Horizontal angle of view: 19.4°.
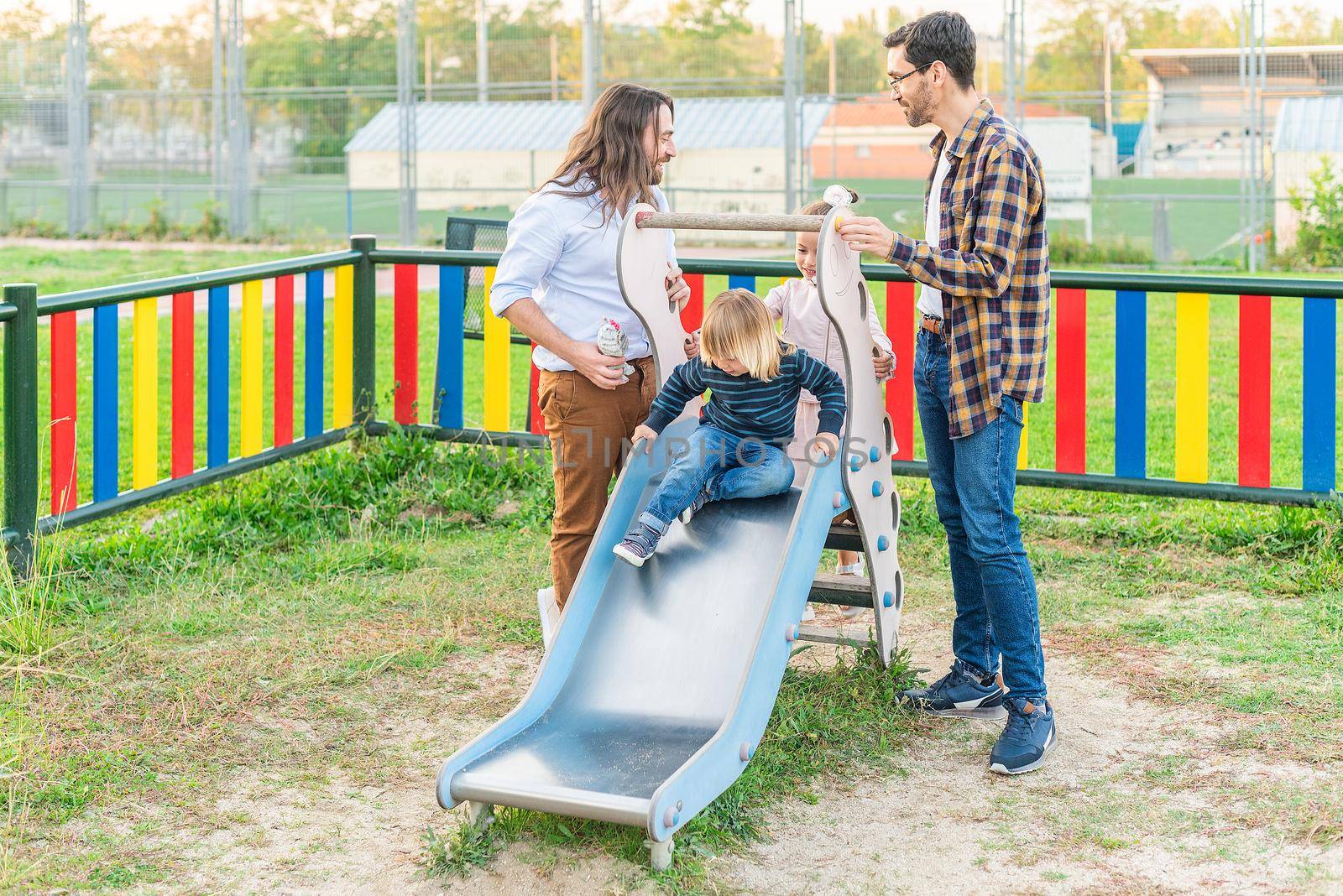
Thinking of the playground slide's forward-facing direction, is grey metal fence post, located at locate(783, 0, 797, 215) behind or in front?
behind

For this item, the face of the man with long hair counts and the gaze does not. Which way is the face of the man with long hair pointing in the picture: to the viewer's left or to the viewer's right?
to the viewer's right

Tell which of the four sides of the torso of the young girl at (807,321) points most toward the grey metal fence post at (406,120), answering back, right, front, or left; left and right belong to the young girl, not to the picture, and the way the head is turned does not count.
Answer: back

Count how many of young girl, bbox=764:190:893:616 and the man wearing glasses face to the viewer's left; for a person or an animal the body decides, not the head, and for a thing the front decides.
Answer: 1

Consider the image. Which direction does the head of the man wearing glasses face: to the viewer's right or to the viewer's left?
to the viewer's left

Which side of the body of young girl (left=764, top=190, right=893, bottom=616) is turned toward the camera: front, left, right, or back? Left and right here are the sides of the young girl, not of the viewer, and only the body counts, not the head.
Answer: front

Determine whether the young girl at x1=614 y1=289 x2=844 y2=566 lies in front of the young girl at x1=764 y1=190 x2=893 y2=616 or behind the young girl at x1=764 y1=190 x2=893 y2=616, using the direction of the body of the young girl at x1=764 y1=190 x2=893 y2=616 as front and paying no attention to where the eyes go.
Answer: in front

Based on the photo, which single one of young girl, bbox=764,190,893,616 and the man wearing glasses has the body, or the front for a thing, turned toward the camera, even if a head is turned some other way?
the young girl

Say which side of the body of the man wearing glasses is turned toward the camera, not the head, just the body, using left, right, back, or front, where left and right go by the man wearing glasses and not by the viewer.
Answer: left

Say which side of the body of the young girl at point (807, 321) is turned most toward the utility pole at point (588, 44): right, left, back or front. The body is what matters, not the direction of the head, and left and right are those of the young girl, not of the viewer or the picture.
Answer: back

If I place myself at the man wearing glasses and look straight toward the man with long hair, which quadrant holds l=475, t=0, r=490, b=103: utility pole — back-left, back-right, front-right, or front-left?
front-right

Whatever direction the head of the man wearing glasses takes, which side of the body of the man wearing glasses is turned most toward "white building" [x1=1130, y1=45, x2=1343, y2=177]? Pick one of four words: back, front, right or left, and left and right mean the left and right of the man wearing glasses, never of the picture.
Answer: right
